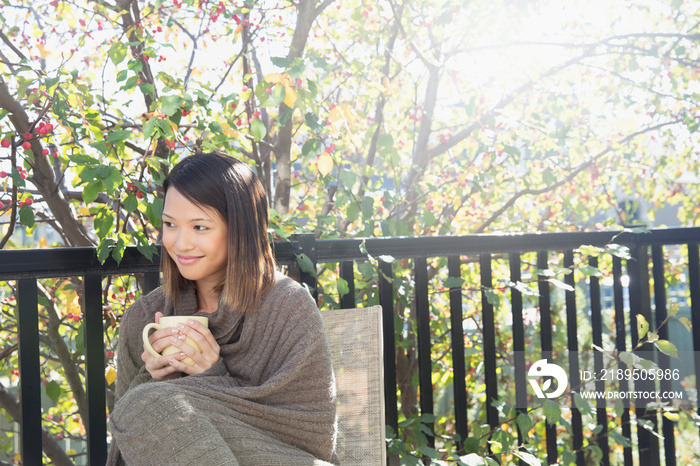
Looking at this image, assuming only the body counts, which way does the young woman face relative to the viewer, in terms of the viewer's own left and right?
facing the viewer and to the left of the viewer
